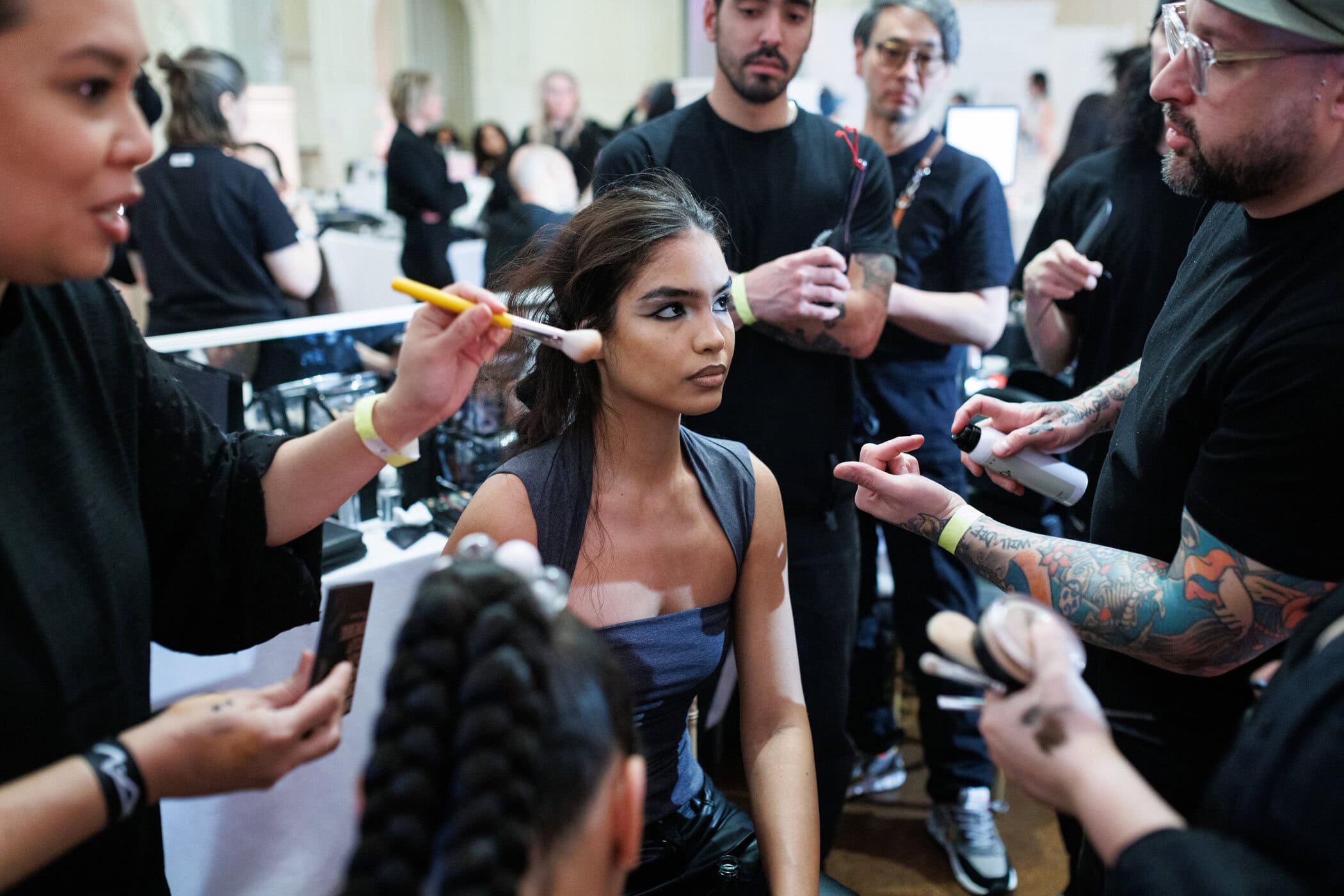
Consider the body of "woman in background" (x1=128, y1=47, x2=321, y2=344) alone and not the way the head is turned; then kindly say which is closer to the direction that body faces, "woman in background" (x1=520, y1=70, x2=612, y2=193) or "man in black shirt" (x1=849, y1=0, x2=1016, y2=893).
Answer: the woman in background

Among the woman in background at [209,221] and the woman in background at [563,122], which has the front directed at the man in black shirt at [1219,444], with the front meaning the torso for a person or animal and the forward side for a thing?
the woman in background at [563,122]

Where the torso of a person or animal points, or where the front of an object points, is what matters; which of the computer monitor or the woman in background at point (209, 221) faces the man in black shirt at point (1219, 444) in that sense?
the computer monitor

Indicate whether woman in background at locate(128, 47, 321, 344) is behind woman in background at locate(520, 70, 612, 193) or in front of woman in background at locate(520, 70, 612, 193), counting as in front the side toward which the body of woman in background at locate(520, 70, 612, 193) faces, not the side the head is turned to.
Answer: in front

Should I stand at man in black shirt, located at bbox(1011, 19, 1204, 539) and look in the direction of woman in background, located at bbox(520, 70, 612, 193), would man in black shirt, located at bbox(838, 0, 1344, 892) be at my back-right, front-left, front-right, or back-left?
back-left

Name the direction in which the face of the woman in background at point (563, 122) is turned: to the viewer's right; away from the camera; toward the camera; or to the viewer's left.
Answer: toward the camera

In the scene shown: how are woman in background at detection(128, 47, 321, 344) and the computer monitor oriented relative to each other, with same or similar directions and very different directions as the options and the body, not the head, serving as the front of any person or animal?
very different directions

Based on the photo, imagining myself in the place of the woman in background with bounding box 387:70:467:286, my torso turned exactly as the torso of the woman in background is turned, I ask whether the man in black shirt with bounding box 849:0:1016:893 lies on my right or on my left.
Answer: on my right

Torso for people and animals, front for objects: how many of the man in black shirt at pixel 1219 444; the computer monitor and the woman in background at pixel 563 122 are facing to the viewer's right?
0

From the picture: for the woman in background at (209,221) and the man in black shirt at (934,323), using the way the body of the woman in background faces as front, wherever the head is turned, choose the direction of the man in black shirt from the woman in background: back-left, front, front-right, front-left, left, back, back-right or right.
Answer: right

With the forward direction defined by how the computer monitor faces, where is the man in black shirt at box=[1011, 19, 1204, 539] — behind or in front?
in front

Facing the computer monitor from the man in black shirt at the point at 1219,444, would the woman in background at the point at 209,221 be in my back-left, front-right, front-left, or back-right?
front-left

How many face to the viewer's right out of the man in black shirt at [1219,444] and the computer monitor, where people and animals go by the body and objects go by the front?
0

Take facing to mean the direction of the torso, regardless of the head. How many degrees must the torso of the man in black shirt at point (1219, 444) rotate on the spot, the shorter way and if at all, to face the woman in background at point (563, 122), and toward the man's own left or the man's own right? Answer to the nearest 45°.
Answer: approximately 45° to the man's own right

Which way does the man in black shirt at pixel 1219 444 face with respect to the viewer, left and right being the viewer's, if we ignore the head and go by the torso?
facing to the left of the viewer

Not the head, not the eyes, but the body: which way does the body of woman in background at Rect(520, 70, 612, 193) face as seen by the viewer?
toward the camera
